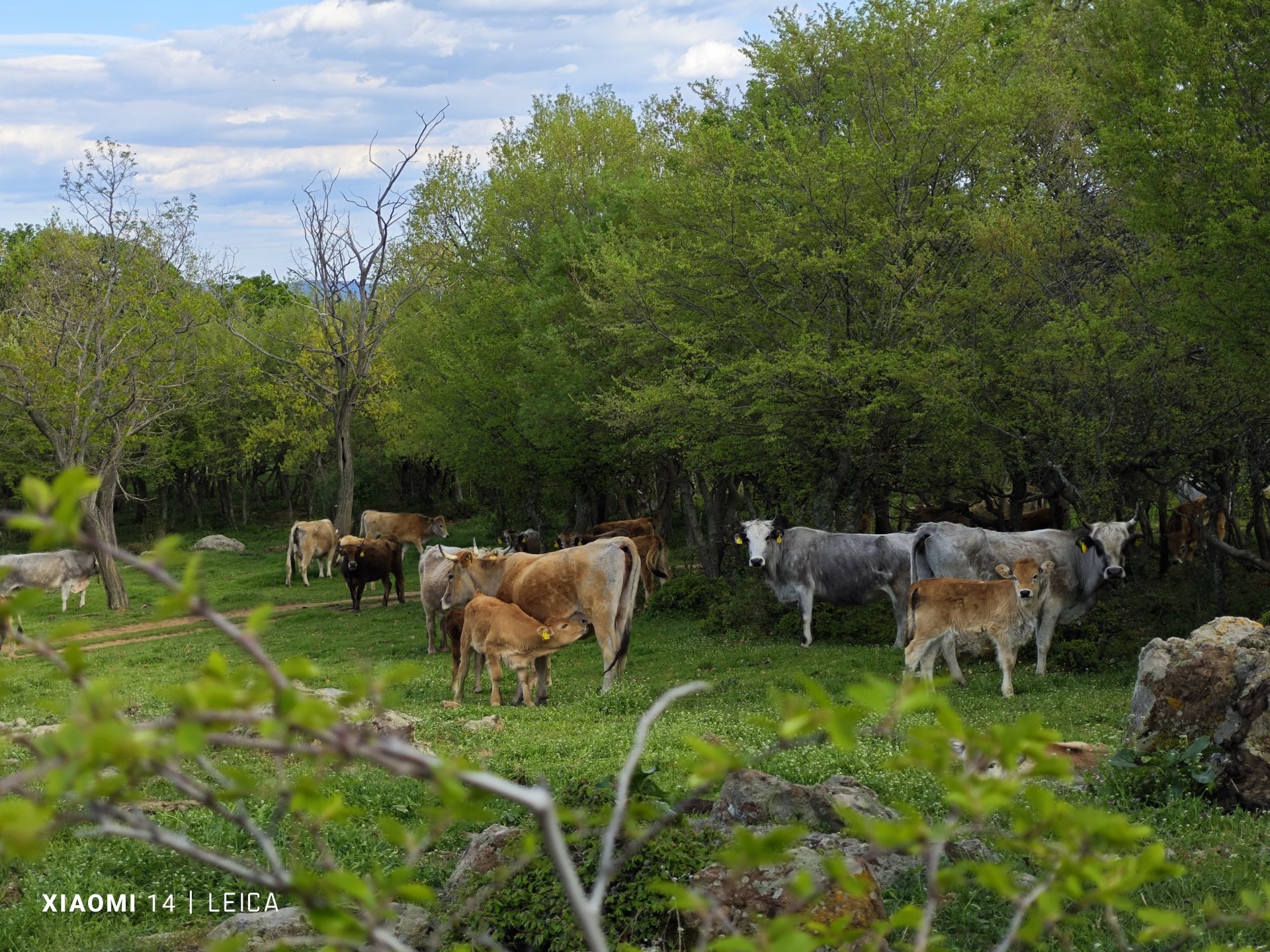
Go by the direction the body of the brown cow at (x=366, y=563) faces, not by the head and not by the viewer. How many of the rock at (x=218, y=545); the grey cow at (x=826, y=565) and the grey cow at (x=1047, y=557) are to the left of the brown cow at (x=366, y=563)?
2

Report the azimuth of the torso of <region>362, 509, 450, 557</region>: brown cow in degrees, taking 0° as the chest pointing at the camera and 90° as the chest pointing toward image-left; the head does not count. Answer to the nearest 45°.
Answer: approximately 270°

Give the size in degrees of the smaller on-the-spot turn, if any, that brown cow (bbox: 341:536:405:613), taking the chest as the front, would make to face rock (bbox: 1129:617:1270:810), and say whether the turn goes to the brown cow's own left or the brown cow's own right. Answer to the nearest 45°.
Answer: approximately 45° to the brown cow's own left

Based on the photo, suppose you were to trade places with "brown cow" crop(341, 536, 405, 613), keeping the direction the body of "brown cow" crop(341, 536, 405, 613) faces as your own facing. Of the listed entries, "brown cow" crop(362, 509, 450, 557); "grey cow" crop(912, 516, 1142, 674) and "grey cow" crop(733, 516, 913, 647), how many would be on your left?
2

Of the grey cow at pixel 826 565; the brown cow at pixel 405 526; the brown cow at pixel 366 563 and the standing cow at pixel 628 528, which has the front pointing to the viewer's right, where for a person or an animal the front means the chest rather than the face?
the brown cow at pixel 405 526

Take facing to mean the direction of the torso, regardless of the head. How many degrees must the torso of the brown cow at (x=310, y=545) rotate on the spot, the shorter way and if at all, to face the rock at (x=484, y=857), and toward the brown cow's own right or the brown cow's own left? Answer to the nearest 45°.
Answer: approximately 135° to the brown cow's own right

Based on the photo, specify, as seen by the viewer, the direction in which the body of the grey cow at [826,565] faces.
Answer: to the viewer's left

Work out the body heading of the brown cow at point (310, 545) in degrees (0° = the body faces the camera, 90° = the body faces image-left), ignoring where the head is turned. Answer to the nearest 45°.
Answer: approximately 225°

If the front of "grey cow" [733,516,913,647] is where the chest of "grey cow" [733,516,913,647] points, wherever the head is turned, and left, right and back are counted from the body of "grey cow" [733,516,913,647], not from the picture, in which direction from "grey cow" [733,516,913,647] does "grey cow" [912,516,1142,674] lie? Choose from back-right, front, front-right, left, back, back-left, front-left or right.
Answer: back-left

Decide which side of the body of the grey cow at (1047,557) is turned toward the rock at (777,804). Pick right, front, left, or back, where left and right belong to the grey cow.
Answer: right

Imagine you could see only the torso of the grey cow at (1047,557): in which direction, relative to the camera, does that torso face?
to the viewer's right

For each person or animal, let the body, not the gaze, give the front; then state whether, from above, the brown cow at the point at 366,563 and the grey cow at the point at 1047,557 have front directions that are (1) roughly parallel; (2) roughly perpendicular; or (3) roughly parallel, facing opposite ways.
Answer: roughly perpendicular

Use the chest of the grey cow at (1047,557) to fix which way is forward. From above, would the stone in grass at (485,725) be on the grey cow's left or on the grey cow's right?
on the grey cow's right
